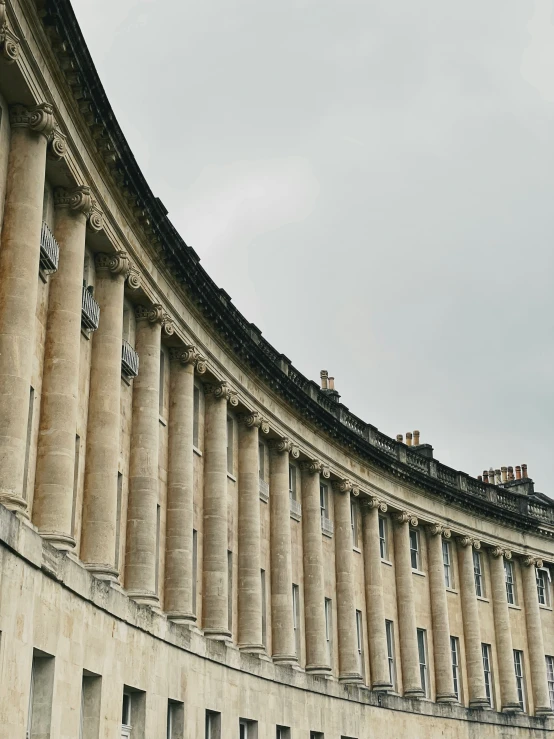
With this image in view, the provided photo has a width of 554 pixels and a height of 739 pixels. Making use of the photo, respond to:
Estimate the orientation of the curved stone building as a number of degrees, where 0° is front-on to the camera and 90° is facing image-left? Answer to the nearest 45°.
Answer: approximately 315°
